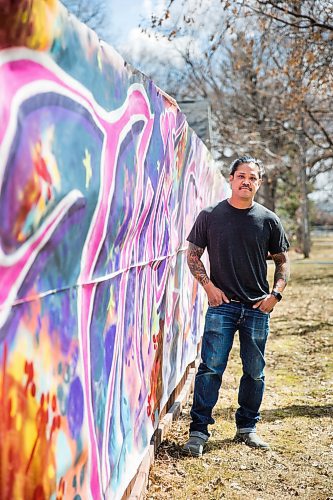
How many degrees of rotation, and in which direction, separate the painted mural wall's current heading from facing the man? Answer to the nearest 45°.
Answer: approximately 45° to its left

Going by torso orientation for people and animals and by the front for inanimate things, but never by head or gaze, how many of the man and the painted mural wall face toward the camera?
1

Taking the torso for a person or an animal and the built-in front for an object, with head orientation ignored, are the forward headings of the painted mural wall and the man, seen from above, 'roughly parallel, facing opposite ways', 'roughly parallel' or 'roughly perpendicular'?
roughly perpendicular

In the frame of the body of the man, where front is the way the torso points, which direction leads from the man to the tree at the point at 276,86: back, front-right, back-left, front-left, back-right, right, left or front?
back

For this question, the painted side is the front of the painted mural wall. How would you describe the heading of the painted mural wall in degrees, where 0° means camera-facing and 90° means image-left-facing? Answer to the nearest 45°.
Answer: approximately 270°

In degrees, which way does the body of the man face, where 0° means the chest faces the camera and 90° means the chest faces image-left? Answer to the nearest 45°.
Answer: approximately 0°

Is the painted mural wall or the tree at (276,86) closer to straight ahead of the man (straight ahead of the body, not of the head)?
the painted mural wall
